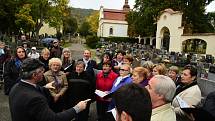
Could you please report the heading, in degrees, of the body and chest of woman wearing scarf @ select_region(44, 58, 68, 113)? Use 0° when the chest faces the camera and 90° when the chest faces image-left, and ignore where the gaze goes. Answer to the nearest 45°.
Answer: approximately 0°

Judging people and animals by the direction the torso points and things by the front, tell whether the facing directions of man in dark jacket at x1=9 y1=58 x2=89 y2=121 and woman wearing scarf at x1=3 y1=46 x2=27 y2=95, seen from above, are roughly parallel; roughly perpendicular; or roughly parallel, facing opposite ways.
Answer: roughly perpendicular

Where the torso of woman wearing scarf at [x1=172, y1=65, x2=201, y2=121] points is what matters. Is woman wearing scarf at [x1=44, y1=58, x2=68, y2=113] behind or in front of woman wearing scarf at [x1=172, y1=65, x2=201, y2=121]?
in front

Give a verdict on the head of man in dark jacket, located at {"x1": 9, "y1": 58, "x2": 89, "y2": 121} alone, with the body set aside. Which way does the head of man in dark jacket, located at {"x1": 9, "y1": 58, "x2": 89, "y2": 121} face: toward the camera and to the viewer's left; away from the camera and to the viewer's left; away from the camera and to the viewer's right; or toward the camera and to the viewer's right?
away from the camera and to the viewer's right

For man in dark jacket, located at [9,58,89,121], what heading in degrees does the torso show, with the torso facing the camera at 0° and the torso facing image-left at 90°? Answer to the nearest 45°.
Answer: approximately 225°

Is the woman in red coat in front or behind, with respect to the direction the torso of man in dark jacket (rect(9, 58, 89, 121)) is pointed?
in front

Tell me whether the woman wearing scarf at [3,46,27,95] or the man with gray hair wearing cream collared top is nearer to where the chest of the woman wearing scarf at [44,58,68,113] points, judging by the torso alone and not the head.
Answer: the man with gray hair wearing cream collared top
